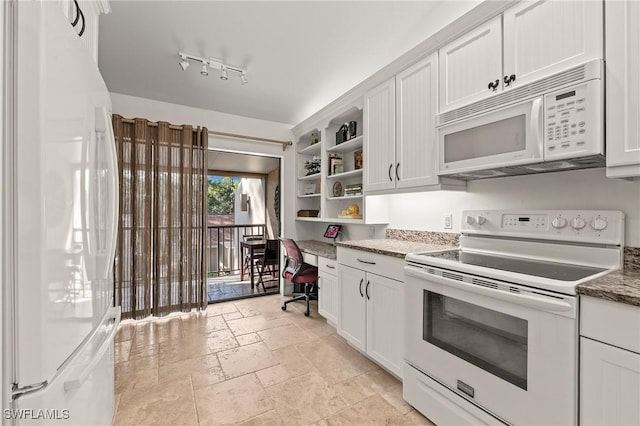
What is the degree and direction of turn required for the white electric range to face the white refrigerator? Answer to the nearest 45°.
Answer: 0° — it already faces it

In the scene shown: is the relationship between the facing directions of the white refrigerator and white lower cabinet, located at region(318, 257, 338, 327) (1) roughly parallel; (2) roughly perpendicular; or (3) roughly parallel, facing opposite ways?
roughly parallel, facing opposite ways

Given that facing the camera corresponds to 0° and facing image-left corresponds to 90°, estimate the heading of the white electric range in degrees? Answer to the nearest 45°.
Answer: approximately 45°

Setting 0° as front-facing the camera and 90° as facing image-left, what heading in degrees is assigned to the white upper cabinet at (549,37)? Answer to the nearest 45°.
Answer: approximately 45°

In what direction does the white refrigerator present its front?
to the viewer's right

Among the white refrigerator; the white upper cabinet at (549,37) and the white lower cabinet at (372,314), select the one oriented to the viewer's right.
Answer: the white refrigerator

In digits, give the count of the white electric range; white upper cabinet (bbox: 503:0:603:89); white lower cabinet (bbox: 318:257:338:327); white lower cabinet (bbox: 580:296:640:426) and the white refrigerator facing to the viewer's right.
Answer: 1

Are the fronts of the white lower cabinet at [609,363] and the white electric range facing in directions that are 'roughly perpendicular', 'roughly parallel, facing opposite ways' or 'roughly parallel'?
roughly parallel

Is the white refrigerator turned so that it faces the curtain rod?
no

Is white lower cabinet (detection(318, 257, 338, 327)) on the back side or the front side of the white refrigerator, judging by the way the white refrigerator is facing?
on the front side

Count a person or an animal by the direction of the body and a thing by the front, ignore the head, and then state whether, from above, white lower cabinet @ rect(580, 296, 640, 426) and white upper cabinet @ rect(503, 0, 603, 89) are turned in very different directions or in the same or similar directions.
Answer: same or similar directions

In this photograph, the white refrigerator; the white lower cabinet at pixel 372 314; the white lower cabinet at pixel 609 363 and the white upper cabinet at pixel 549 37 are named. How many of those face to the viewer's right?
1

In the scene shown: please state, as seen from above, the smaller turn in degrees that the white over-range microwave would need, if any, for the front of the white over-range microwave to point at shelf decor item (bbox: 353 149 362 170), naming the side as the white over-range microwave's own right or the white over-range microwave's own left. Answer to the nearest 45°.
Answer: approximately 90° to the white over-range microwave's own right

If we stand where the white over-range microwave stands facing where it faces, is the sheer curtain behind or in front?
in front

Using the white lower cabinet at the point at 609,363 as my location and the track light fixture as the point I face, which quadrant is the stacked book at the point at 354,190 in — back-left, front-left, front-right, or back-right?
front-right

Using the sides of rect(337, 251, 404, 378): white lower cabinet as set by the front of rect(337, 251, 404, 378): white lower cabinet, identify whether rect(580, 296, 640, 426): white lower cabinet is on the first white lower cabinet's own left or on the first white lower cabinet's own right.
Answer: on the first white lower cabinet's own left
